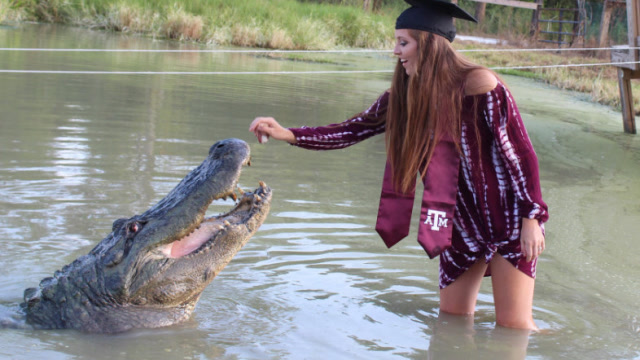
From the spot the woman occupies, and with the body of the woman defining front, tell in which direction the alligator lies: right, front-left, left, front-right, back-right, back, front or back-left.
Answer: front-right

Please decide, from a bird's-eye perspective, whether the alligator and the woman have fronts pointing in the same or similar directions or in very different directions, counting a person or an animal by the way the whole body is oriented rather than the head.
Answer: very different directions

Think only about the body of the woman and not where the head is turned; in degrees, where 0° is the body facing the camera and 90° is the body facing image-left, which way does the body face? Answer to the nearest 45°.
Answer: approximately 45°

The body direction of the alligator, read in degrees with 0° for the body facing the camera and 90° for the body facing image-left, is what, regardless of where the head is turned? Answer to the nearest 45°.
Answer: approximately 270°

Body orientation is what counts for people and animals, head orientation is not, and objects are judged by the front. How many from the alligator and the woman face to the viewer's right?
1

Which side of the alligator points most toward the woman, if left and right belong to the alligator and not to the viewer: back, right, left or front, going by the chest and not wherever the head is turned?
front

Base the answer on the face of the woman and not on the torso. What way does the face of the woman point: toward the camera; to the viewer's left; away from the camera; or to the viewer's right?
to the viewer's left
